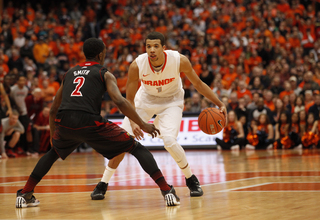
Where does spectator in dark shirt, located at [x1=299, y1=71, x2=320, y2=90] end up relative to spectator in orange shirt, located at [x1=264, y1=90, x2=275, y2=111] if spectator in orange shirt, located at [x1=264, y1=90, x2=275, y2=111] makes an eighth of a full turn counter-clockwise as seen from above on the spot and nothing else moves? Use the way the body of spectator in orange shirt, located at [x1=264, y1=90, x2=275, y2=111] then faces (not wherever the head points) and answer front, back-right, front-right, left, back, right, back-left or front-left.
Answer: front-left

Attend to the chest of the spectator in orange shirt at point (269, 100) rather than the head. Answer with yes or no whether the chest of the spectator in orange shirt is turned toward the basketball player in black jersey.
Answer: yes

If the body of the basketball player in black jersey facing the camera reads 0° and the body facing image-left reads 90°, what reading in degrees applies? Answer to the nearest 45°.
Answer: approximately 225°

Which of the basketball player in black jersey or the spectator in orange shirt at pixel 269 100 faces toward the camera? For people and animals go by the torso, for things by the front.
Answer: the spectator in orange shirt

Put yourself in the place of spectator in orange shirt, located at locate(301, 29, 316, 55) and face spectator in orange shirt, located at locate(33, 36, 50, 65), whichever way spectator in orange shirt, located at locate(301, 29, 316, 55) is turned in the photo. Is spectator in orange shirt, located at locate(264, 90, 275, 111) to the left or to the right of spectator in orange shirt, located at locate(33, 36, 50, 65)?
left

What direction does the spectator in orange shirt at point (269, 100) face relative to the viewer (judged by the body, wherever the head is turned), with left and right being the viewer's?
facing the viewer

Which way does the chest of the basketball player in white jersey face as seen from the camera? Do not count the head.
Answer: toward the camera

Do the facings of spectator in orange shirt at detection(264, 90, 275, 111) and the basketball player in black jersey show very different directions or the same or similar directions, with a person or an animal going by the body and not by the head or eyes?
very different directions

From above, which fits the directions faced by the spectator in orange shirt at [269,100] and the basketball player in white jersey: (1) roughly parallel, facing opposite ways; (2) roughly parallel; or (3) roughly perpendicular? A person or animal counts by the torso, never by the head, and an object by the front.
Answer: roughly parallel

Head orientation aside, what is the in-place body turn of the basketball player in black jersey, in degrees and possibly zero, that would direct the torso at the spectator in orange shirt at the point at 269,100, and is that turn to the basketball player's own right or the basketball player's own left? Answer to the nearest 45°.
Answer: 0° — they already face them

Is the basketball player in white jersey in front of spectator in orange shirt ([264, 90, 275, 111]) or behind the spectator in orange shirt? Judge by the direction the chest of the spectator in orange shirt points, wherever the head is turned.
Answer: in front

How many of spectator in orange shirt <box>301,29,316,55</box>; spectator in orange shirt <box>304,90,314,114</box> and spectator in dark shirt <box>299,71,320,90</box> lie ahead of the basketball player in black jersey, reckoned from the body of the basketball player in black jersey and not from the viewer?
3

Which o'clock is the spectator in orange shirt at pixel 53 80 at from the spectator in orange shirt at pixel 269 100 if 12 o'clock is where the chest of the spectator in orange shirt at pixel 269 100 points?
the spectator in orange shirt at pixel 53 80 is roughly at 3 o'clock from the spectator in orange shirt at pixel 269 100.

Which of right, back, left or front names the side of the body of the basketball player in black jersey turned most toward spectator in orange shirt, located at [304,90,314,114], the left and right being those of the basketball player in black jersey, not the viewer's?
front
